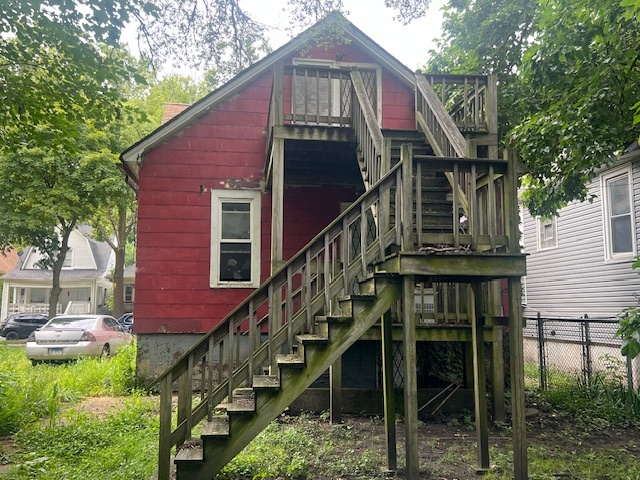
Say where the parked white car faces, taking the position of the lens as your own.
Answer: facing away from the viewer and to the right of the viewer

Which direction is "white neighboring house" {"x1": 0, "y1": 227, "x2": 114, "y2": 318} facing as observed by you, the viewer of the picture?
facing the viewer

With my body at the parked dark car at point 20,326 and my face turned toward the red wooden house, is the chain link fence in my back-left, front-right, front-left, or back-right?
front-left

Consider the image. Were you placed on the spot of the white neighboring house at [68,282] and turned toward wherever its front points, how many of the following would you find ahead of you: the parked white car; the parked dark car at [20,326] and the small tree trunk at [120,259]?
3

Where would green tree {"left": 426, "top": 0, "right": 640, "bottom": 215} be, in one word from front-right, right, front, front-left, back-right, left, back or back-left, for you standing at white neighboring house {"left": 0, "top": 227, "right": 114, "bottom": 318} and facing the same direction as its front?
front

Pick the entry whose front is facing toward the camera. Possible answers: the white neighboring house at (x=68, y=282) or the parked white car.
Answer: the white neighboring house

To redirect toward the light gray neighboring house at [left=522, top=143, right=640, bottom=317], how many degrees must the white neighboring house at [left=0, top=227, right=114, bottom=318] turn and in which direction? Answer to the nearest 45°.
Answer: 0° — it already faces it

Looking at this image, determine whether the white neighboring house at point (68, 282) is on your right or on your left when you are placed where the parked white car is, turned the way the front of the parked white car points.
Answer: on your left

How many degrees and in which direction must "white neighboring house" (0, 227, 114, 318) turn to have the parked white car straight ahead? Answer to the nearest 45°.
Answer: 0° — it already faces it

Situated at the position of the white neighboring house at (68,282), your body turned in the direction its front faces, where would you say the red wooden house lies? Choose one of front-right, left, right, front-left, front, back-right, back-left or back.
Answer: front

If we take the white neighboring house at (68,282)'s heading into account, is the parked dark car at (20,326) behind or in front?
in front

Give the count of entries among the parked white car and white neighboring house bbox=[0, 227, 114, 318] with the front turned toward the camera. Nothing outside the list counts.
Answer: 1

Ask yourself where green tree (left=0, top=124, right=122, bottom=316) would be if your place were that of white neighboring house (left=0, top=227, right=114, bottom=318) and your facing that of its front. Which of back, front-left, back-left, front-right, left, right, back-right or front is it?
front

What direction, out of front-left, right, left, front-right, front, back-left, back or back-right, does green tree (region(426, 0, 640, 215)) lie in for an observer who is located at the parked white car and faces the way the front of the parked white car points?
right
